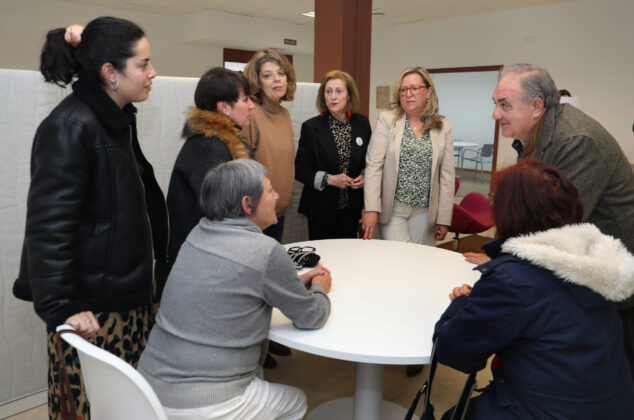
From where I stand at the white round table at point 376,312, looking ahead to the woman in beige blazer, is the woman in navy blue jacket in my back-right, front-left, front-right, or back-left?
back-right

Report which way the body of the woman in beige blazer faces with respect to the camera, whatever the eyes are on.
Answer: toward the camera

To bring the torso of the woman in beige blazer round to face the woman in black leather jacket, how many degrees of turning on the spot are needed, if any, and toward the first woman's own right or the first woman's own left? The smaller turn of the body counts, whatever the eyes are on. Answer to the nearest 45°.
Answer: approximately 45° to the first woman's own right

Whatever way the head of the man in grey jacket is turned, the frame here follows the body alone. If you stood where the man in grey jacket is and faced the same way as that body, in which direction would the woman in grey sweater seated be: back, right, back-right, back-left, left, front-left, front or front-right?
front-left

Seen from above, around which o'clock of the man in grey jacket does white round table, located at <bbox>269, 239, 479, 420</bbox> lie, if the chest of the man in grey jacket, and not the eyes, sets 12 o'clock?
The white round table is roughly at 11 o'clock from the man in grey jacket.

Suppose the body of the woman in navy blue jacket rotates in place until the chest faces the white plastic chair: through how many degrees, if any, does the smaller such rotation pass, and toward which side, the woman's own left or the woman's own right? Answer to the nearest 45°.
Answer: approximately 90° to the woman's own left

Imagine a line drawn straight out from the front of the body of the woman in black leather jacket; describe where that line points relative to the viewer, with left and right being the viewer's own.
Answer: facing to the right of the viewer

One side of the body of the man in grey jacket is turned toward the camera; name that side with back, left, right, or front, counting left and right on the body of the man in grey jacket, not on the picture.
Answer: left

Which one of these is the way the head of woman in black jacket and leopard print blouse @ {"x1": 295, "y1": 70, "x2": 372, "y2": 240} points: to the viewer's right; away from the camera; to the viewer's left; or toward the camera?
toward the camera

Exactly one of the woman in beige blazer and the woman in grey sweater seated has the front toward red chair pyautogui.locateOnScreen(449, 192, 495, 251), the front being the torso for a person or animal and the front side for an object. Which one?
the woman in grey sweater seated

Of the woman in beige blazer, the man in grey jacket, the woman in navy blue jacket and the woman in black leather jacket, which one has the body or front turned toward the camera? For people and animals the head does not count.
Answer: the woman in beige blazer

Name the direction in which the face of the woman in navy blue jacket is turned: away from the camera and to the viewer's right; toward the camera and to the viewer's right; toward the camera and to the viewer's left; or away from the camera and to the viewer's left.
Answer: away from the camera and to the viewer's left

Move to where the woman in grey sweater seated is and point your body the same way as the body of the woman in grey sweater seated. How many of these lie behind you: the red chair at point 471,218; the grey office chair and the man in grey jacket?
0

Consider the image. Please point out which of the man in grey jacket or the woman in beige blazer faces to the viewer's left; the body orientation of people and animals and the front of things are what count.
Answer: the man in grey jacket

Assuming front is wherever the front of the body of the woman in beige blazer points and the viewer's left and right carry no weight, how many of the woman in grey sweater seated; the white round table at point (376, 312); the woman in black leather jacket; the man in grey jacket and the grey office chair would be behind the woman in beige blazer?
1

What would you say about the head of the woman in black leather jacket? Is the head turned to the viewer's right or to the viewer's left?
to the viewer's right

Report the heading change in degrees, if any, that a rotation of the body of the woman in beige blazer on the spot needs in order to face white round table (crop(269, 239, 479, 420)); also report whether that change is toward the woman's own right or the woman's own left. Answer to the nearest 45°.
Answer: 0° — they already face it

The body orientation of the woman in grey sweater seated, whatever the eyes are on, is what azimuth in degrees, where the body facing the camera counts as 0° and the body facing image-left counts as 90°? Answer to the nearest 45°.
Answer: approximately 225°

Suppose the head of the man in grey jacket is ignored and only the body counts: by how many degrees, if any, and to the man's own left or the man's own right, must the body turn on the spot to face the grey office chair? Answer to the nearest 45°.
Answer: approximately 90° to the man's own right

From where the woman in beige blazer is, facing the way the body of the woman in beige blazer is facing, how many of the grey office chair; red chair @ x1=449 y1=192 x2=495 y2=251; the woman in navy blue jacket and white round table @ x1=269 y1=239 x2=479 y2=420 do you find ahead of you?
2

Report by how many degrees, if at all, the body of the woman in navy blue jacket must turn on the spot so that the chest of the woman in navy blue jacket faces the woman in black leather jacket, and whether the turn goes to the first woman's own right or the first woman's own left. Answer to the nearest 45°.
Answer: approximately 45° to the first woman's own left
